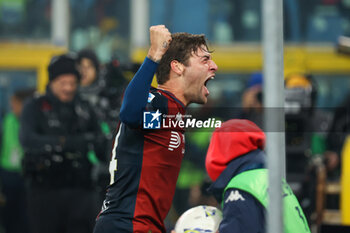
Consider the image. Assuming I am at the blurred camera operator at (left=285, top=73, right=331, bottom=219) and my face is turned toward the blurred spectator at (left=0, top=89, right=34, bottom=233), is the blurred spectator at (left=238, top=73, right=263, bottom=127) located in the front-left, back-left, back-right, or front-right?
front-right

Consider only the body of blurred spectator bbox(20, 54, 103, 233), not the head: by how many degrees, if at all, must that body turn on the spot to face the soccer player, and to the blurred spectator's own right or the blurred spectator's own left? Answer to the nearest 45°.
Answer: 0° — they already face them

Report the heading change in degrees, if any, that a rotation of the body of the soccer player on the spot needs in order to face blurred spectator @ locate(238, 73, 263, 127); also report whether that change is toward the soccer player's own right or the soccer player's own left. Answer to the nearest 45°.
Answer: approximately 90° to the soccer player's own left

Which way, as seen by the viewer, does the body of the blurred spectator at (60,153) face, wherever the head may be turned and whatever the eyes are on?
toward the camera

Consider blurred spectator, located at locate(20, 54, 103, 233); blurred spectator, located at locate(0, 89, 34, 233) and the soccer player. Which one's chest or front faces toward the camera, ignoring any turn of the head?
blurred spectator, located at locate(20, 54, 103, 233)
